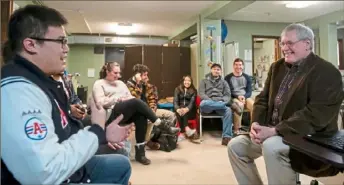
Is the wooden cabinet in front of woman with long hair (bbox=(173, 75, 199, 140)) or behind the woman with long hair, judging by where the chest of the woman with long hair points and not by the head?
behind

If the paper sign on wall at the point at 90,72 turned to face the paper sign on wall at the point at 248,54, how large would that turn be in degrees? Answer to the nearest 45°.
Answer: approximately 45° to its left

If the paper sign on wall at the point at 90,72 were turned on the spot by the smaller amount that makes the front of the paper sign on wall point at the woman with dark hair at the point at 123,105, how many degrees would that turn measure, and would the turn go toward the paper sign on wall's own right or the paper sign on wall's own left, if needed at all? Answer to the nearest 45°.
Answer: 0° — it already faces them

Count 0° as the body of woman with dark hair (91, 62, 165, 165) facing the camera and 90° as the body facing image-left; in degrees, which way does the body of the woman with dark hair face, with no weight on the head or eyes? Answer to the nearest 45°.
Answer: approximately 315°

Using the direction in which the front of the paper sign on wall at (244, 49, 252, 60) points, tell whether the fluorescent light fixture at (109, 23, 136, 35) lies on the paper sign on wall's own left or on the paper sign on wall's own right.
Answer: on the paper sign on wall's own right

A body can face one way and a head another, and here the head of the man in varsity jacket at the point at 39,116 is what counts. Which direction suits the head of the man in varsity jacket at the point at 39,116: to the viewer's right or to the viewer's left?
to the viewer's right

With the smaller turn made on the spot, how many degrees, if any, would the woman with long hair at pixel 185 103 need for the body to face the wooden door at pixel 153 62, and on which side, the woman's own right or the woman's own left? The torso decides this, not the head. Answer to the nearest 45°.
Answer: approximately 180°

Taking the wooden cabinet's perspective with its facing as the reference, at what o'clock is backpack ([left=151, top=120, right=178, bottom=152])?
The backpack is roughly at 12 o'clock from the wooden cabinet.

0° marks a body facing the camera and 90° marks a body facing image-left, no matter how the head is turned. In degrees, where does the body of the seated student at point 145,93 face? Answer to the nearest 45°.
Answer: approximately 315°

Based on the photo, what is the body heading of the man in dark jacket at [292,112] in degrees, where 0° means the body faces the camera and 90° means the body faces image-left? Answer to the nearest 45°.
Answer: approximately 45°

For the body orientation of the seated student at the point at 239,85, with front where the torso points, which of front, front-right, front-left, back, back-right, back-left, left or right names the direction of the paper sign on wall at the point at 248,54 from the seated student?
back

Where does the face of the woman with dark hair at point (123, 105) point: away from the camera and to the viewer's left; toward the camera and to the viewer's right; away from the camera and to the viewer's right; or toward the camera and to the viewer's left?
toward the camera and to the viewer's right
